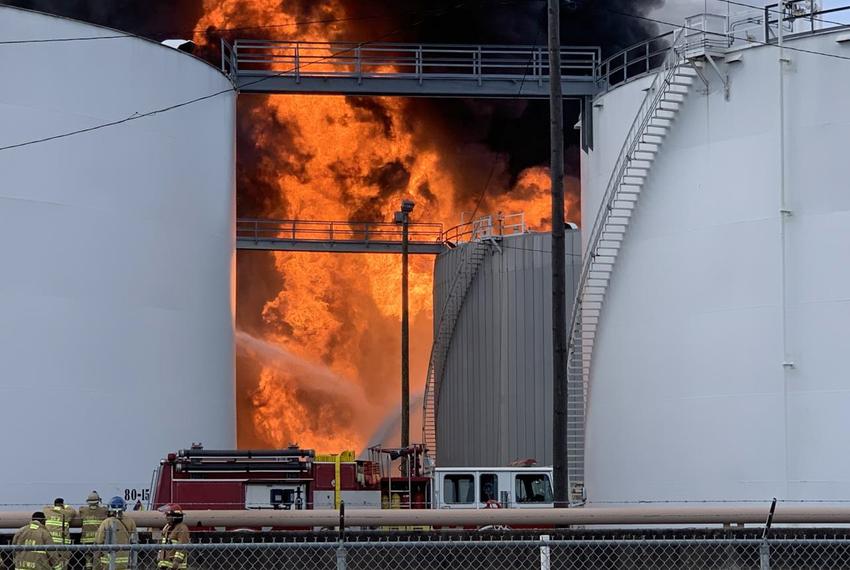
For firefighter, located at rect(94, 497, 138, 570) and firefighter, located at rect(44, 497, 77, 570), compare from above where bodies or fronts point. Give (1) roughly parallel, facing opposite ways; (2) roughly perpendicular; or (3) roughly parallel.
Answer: roughly parallel

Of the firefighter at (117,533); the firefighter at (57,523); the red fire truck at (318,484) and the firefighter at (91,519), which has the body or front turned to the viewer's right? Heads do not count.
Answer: the red fire truck

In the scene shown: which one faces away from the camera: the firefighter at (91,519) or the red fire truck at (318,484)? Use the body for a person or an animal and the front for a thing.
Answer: the firefighter

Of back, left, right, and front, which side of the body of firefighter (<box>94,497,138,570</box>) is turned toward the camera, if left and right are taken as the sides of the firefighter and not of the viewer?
back

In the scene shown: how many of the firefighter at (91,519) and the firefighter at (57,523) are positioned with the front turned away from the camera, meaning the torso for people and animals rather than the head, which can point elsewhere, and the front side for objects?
2

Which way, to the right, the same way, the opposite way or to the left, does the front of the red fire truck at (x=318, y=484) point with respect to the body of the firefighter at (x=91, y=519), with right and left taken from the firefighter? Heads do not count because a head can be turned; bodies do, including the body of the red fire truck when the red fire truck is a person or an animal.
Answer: to the right

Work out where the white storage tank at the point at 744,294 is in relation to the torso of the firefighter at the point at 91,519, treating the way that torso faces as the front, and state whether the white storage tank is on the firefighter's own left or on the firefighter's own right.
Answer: on the firefighter's own right

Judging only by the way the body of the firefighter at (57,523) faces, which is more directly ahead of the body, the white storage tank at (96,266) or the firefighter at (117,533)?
the white storage tank

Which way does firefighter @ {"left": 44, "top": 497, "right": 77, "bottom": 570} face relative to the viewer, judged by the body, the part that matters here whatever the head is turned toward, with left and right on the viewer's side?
facing away from the viewer

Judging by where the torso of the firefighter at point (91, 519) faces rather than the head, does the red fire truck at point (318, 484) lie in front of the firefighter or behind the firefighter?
in front

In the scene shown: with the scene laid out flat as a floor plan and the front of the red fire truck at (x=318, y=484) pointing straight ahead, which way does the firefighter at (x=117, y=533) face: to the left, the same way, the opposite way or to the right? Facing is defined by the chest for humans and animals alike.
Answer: to the left

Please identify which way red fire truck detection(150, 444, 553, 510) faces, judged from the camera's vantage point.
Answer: facing to the right of the viewer

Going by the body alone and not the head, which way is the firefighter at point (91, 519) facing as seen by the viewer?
away from the camera

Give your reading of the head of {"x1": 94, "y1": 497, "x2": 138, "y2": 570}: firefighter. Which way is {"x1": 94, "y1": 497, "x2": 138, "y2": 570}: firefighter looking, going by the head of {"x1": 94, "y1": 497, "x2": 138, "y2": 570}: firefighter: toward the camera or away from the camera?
away from the camera
